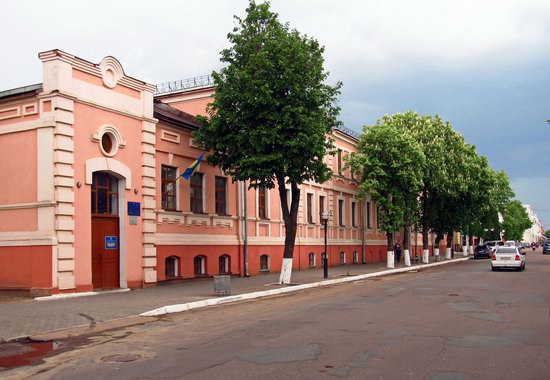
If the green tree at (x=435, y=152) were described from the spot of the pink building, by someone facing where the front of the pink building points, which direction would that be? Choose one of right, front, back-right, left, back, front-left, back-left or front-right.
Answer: left

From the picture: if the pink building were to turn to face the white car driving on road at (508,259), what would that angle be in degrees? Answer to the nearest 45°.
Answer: approximately 90° to its left

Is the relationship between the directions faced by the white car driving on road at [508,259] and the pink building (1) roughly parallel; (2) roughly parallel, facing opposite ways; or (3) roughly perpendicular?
roughly perpendicular

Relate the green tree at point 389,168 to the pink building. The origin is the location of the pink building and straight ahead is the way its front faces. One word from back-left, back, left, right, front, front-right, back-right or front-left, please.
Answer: left

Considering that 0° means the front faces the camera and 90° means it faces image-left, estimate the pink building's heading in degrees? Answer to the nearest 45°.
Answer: approximately 315°
